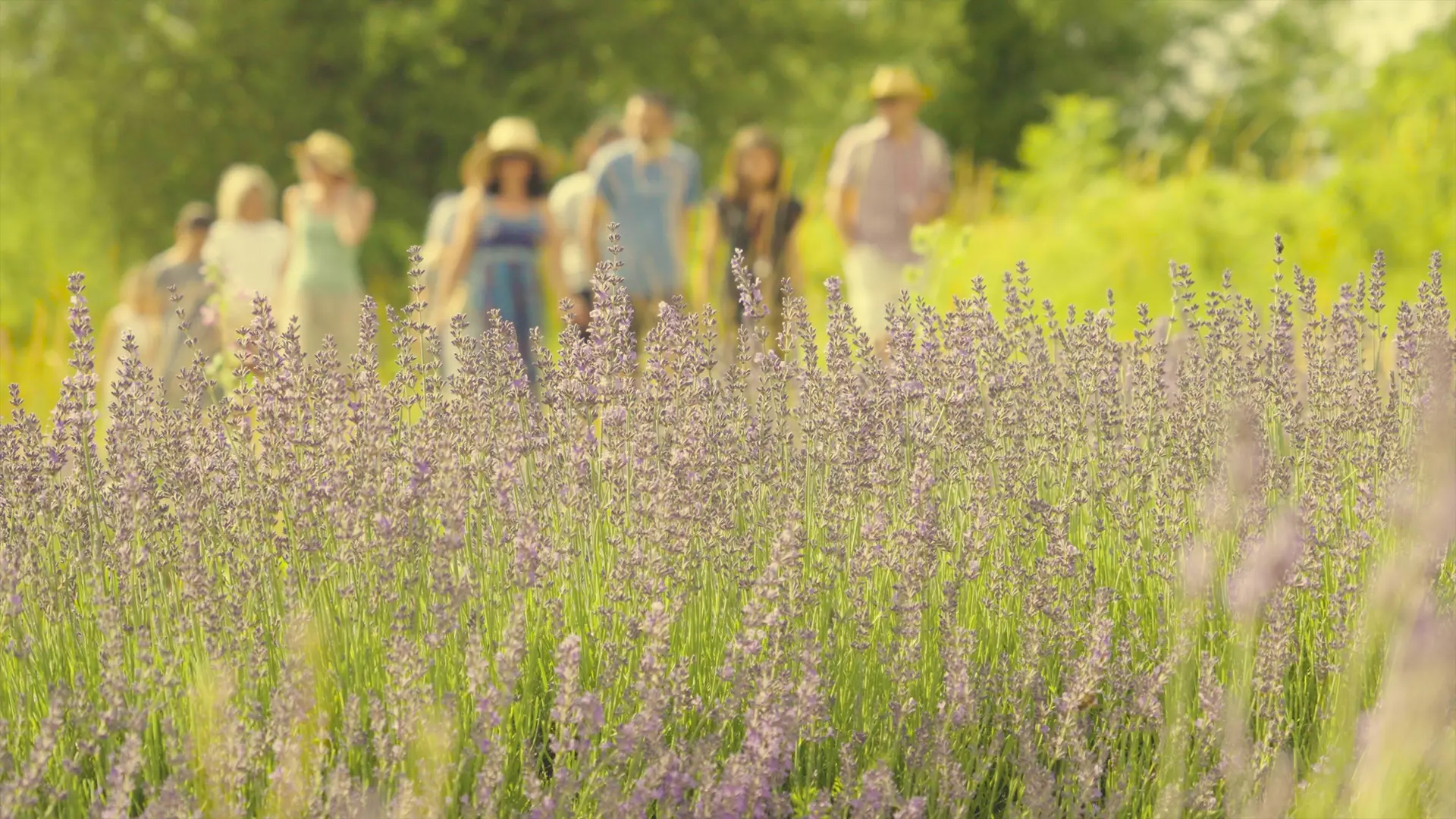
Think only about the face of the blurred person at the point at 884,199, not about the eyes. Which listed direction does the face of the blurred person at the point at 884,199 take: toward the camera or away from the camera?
toward the camera

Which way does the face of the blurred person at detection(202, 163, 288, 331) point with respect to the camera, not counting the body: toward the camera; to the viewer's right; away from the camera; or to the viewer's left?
toward the camera

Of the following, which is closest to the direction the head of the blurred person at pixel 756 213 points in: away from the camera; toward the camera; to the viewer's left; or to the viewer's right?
toward the camera

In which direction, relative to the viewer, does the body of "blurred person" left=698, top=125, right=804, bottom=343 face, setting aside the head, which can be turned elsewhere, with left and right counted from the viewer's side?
facing the viewer

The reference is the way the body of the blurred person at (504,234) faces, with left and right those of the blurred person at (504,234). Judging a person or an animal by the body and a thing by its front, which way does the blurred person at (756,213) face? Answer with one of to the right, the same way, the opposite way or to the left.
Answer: the same way

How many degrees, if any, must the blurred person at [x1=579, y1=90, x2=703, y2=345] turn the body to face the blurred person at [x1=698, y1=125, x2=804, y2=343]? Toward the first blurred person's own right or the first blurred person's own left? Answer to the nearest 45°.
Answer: approximately 135° to the first blurred person's own left

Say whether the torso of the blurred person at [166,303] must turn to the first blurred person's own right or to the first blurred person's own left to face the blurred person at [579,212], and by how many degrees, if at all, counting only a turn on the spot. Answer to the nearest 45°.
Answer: approximately 45° to the first blurred person's own left

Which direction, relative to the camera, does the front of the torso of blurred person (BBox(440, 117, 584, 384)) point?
toward the camera

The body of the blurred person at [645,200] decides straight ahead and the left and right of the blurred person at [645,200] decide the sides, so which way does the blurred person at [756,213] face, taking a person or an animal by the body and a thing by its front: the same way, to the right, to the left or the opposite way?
the same way

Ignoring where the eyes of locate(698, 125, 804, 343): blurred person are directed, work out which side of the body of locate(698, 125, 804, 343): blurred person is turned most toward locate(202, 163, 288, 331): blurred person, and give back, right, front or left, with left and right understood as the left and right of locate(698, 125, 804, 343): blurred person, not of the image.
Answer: right

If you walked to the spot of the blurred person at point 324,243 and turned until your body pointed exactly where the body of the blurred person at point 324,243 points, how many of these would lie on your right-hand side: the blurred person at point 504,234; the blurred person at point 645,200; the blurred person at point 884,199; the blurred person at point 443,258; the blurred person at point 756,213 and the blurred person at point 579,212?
0

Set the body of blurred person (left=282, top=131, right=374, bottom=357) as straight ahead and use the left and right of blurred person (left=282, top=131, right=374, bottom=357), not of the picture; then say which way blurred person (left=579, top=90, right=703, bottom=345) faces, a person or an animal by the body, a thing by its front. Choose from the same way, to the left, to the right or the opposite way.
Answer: the same way

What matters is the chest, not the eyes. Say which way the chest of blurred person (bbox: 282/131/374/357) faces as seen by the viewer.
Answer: toward the camera

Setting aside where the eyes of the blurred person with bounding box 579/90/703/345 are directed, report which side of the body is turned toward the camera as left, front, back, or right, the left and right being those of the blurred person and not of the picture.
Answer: front

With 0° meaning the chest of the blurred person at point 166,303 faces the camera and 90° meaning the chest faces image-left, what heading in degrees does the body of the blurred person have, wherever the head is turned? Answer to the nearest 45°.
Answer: approximately 315°

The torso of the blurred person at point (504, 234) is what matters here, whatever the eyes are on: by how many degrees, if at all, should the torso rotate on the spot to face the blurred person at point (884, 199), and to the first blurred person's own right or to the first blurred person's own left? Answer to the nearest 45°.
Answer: approximately 90° to the first blurred person's own left
